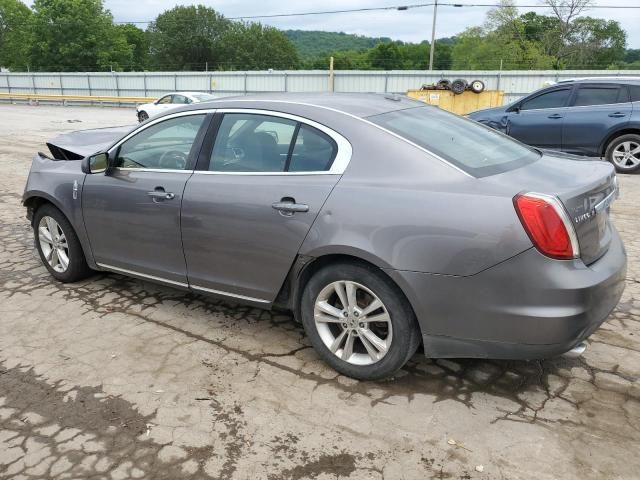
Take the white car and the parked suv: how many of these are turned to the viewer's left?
2

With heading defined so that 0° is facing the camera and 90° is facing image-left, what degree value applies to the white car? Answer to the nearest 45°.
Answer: approximately 90°

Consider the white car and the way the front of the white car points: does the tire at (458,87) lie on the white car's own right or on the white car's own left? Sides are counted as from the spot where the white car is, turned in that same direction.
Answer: on the white car's own left

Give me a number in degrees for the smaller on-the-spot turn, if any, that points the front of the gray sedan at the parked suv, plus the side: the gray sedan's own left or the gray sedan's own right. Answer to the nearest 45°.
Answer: approximately 90° to the gray sedan's own right

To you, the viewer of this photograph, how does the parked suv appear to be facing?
facing to the left of the viewer

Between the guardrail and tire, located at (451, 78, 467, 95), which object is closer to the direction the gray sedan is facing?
the guardrail

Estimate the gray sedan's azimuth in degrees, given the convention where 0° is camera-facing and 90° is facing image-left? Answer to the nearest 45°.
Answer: approximately 135°

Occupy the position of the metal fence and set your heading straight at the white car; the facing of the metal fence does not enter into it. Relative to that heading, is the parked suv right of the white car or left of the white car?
left
